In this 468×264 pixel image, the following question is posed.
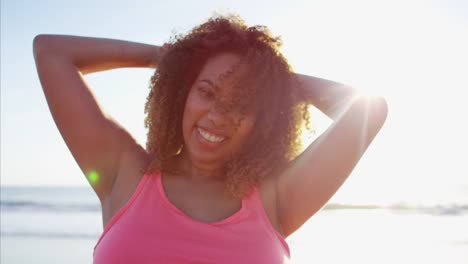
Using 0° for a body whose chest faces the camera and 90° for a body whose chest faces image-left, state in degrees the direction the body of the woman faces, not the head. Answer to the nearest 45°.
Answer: approximately 0°
